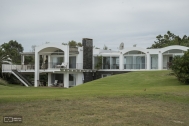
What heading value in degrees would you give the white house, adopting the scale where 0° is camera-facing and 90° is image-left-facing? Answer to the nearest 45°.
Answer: approximately 0°

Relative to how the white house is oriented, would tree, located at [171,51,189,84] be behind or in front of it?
in front
